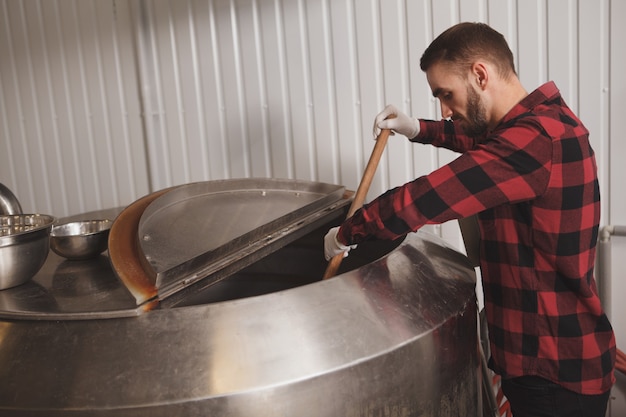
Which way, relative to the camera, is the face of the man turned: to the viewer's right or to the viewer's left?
to the viewer's left

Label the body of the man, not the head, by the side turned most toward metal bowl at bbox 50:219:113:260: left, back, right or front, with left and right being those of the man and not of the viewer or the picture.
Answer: front

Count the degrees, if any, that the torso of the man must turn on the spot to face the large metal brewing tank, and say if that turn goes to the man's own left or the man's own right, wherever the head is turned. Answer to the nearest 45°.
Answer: approximately 45° to the man's own left

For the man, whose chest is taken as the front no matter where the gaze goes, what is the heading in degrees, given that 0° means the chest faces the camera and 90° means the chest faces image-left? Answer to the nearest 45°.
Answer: approximately 90°

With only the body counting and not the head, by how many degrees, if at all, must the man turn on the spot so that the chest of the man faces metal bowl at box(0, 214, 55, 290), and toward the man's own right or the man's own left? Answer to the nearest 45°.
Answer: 0° — they already face it
